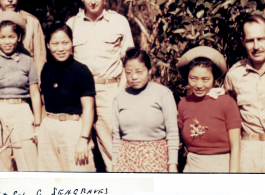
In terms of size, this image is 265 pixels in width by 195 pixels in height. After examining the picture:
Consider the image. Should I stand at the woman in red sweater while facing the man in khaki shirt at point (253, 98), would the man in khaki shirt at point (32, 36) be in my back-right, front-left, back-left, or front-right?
back-left

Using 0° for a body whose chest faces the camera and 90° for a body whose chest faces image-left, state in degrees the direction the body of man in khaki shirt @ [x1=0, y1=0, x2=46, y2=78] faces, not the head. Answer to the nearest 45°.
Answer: approximately 0°

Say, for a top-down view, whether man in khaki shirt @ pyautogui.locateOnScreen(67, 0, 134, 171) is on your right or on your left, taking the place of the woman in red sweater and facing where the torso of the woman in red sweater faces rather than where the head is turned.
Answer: on your right

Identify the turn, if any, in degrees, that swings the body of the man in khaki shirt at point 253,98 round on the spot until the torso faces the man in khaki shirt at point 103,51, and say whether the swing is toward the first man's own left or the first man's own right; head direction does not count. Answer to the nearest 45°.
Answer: approximately 90° to the first man's own right

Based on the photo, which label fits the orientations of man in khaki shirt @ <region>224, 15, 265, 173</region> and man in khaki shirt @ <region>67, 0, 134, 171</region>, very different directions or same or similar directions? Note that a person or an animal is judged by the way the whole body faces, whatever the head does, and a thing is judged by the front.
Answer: same or similar directions

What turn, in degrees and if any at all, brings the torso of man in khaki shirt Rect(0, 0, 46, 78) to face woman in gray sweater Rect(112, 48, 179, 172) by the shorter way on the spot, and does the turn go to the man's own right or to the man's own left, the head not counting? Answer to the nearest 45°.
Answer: approximately 45° to the man's own left

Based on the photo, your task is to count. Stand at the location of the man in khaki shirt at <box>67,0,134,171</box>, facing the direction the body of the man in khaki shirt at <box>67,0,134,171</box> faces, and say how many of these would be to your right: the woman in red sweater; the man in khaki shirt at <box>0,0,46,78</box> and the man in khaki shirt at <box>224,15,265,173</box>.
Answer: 1

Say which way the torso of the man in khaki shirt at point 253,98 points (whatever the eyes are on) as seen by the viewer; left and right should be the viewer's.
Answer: facing the viewer

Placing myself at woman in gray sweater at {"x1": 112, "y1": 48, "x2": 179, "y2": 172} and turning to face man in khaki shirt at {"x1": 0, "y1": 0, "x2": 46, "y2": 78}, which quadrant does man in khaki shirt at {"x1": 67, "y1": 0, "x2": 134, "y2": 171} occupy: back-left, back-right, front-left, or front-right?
front-right

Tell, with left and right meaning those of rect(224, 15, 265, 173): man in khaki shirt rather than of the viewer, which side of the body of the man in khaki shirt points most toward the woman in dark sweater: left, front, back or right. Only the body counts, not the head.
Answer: right

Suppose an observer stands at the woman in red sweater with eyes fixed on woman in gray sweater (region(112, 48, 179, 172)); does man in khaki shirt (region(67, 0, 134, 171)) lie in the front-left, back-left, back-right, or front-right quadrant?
front-right

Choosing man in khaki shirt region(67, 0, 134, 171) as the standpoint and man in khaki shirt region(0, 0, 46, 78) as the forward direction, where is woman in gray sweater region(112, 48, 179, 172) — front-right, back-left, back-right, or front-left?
back-left

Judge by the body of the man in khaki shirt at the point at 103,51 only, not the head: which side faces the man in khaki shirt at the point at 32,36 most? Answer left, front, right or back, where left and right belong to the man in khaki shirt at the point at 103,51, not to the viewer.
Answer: right
